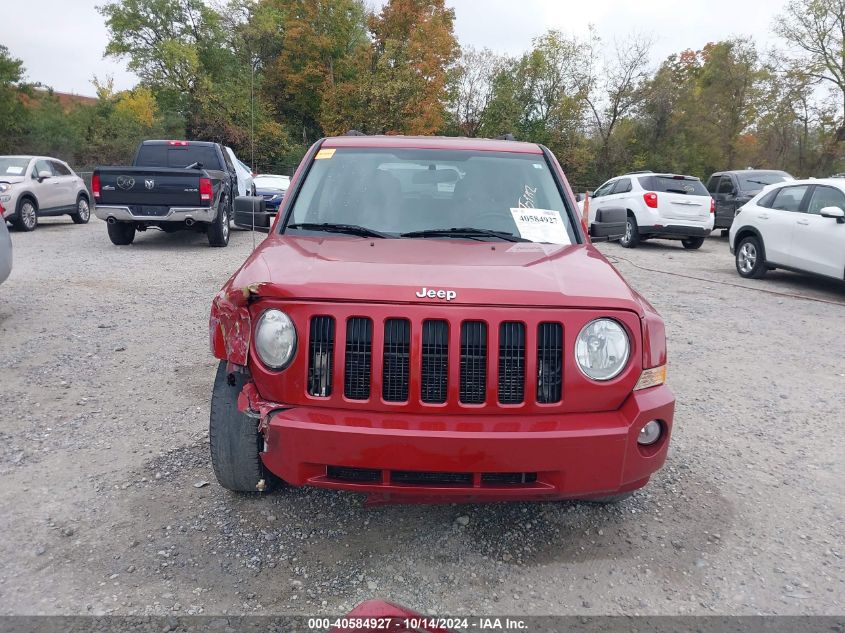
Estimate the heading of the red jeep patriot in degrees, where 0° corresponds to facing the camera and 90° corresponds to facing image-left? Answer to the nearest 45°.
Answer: approximately 0°

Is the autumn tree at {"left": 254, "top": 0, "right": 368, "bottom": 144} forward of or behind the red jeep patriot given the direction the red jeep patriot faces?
behind

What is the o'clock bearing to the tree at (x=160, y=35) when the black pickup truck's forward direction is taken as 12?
The tree is roughly at 12 o'clock from the black pickup truck.

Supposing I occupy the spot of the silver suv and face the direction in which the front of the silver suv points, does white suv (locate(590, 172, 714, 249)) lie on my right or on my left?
on my left

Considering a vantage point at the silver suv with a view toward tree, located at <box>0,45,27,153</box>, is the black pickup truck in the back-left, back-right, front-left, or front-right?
back-right

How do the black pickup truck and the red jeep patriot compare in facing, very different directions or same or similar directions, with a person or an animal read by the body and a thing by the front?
very different directions

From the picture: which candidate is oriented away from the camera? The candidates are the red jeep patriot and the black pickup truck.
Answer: the black pickup truck

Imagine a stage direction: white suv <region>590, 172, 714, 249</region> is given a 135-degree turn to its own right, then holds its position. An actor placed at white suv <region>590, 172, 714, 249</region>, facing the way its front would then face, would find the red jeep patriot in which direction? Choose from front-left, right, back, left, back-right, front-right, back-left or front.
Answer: right

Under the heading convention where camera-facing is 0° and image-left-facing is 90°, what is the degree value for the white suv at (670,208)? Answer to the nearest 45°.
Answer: approximately 135°

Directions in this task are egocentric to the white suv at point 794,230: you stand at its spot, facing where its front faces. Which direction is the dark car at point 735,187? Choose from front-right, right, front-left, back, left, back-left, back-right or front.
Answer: back-left

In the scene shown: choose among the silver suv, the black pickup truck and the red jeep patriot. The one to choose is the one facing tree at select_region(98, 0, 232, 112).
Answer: the black pickup truck

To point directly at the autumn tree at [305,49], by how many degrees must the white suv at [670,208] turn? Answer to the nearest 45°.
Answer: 0° — it already faces it

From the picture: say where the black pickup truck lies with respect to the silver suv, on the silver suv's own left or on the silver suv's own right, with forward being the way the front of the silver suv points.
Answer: on the silver suv's own left

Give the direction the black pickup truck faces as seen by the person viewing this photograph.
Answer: facing away from the viewer
